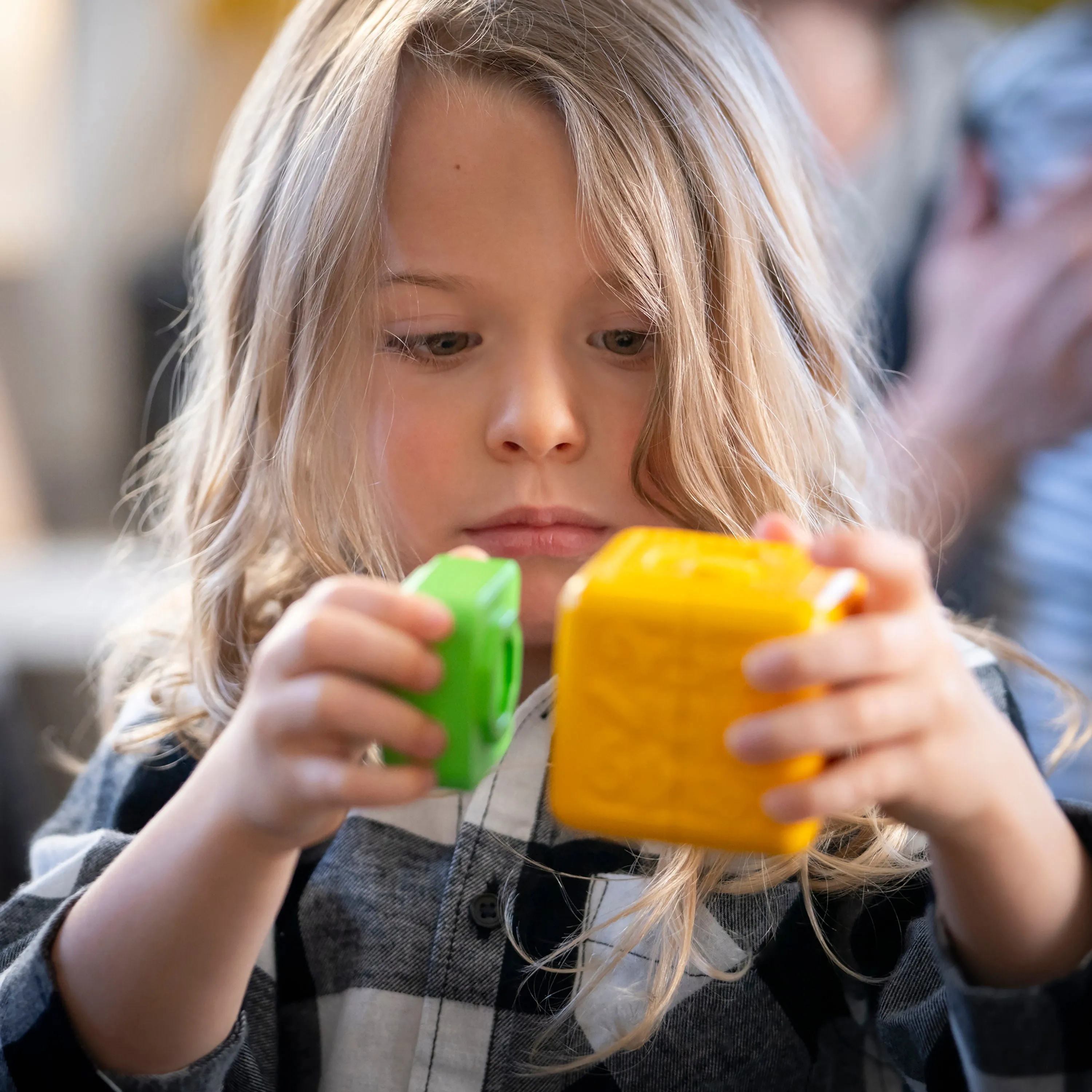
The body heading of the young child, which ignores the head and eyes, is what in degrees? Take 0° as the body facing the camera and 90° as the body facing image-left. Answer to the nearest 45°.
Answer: approximately 0°

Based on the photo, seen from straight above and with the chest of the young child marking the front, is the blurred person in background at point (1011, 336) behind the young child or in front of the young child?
behind
